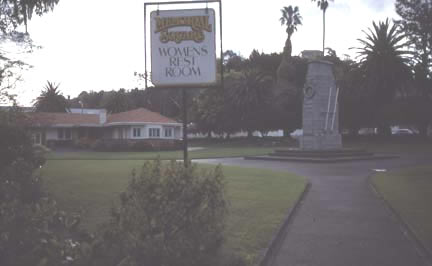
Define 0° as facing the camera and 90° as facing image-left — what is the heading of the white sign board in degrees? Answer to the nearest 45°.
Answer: approximately 0°

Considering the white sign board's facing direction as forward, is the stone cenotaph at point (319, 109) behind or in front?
behind

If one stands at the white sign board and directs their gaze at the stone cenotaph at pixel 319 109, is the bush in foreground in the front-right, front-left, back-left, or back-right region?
back-right

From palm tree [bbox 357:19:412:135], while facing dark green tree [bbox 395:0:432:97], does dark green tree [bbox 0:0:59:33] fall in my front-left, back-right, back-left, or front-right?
front-right

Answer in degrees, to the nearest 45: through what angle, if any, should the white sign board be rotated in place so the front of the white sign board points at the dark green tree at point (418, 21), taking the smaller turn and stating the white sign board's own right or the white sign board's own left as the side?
approximately 135° to the white sign board's own left

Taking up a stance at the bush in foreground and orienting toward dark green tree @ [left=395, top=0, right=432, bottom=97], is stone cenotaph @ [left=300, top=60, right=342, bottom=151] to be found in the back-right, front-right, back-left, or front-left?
front-left

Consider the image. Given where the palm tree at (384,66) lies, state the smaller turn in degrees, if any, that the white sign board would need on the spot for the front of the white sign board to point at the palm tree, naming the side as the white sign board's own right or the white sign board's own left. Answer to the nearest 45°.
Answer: approximately 135° to the white sign board's own left
